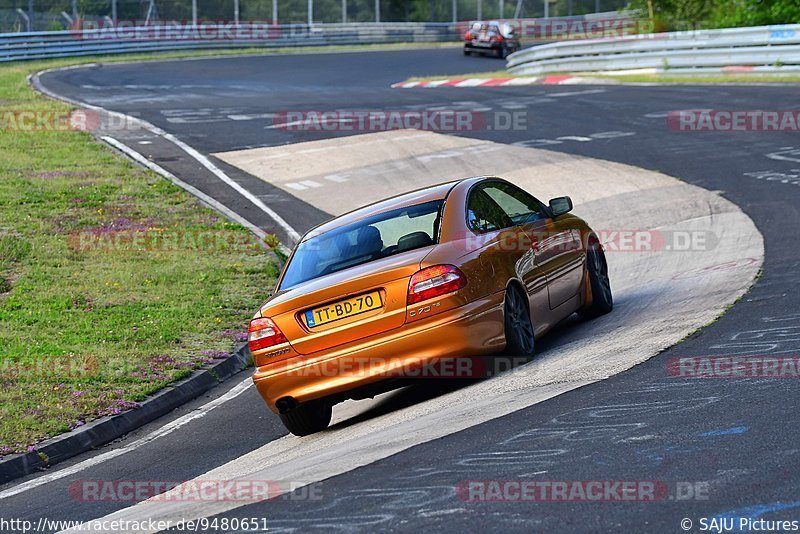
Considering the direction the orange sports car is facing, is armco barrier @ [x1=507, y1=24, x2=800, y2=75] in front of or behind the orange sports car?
in front

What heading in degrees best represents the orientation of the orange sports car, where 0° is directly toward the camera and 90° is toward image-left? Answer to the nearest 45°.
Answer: approximately 225°
